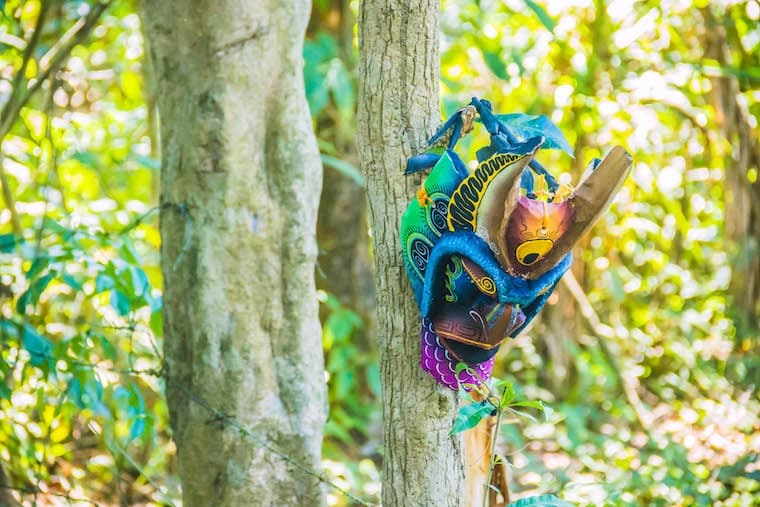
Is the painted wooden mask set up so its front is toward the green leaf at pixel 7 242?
no

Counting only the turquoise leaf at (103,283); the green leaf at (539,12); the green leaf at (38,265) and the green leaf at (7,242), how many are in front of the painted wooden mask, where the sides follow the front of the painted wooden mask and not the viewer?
0

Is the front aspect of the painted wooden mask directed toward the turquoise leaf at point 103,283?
no

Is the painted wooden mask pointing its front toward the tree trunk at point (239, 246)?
no

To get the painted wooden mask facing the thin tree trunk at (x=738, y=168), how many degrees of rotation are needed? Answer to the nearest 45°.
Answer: approximately 135° to its left

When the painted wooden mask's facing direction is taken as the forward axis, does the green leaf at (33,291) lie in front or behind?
behind
